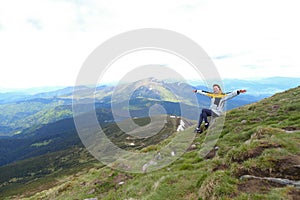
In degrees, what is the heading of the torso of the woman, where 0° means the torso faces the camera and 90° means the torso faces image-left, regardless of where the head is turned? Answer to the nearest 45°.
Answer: approximately 45°
